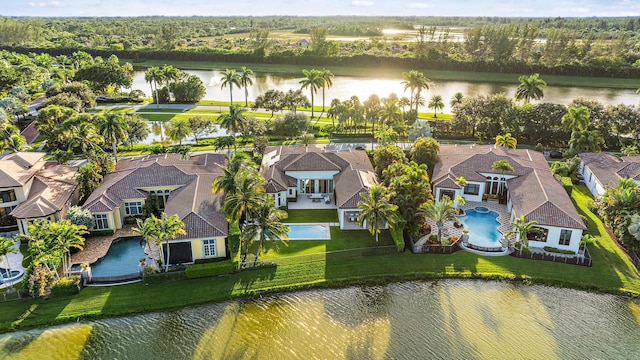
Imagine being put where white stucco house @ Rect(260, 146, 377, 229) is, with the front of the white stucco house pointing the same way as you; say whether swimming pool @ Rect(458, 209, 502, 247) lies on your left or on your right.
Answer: on your right

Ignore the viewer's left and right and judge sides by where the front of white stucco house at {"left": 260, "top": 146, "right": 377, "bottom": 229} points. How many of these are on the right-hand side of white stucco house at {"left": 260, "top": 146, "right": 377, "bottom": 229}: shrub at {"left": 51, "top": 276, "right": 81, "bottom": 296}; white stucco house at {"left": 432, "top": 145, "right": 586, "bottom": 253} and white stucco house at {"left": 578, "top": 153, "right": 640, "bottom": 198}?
2

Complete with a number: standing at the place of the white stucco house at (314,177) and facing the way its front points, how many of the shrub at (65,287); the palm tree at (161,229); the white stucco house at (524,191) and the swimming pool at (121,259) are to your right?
1

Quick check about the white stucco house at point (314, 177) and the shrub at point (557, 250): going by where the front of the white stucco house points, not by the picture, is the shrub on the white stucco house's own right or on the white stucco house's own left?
on the white stucco house's own right

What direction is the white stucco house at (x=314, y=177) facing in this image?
away from the camera

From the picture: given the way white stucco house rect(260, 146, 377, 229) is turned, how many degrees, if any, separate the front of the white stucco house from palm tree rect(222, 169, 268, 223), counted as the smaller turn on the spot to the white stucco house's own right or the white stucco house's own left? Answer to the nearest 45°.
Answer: approximately 135° to the white stucco house's own left

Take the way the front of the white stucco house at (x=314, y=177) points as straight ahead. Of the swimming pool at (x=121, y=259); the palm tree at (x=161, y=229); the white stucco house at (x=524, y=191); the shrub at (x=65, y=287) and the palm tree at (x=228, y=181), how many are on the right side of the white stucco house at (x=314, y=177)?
1

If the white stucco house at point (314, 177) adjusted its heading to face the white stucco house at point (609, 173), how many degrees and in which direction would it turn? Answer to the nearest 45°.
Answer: approximately 90° to its right

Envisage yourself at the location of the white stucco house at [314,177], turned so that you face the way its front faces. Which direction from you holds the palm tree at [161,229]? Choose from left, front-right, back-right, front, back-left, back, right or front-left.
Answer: back-left

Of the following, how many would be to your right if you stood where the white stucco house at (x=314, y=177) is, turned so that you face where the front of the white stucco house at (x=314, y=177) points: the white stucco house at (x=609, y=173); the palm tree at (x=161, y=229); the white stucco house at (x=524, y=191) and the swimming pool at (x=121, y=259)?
2

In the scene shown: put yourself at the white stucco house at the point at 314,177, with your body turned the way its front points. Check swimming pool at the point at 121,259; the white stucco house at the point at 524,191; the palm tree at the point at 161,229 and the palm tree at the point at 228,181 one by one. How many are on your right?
1

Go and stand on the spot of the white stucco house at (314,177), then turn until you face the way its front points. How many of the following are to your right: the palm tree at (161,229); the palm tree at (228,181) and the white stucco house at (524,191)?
1

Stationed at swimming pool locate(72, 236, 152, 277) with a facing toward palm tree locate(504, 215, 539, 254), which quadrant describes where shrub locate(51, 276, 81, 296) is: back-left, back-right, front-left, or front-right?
back-right

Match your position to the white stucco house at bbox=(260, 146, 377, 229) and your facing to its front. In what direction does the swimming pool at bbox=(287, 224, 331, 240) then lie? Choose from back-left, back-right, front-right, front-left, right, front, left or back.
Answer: back

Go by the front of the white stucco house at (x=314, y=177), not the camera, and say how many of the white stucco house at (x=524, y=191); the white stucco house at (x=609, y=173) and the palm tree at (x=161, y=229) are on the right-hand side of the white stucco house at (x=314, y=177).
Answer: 2

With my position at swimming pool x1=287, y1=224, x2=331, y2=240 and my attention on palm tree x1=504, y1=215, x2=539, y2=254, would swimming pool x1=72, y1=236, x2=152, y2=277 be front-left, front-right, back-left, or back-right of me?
back-right
